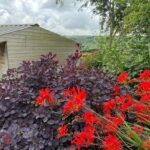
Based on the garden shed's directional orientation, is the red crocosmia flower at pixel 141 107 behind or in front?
in front

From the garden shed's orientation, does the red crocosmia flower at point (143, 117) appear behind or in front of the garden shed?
in front

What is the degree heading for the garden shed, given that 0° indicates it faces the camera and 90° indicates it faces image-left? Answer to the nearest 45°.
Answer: approximately 315°
